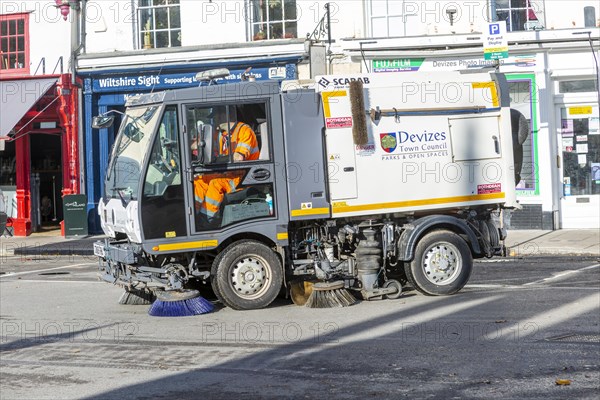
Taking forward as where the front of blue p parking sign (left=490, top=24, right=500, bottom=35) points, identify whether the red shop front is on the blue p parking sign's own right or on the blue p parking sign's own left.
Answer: on the blue p parking sign's own right

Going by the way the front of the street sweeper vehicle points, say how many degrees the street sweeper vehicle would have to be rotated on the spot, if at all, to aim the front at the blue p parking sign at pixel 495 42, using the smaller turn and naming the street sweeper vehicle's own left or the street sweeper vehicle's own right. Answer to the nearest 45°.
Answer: approximately 135° to the street sweeper vehicle's own right

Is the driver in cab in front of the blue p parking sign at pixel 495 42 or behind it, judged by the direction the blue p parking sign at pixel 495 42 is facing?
in front

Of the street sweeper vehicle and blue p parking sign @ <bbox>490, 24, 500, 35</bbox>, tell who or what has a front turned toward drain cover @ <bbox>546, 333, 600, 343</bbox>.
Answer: the blue p parking sign

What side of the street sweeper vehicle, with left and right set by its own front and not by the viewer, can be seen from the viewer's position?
left

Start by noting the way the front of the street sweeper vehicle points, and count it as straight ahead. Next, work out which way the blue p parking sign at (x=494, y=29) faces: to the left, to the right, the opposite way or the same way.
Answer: to the left

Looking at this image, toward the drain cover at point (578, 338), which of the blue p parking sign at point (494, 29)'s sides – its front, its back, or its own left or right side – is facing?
front

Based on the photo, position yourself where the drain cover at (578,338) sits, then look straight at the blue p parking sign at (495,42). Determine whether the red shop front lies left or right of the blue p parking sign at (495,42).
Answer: left

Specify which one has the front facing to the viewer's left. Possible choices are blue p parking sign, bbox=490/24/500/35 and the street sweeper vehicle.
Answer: the street sweeper vehicle

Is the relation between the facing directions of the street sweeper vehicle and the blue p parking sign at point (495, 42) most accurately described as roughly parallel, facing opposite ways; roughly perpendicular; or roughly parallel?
roughly perpendicular

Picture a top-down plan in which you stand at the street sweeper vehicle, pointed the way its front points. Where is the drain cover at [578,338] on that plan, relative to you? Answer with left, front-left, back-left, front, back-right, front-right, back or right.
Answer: back-left

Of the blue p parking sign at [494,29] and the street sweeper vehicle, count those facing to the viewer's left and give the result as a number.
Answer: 1

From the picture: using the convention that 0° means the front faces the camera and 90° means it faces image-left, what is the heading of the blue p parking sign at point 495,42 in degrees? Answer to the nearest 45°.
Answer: approximately 0°

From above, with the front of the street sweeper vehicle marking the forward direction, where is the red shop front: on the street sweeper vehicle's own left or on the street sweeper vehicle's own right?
on the street sweeper vehicle's own right
